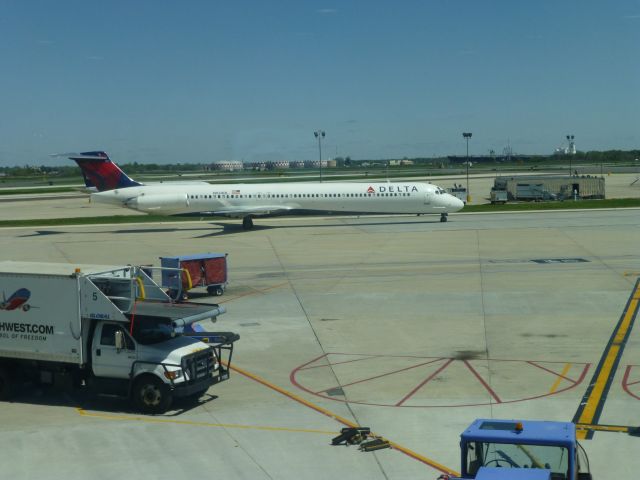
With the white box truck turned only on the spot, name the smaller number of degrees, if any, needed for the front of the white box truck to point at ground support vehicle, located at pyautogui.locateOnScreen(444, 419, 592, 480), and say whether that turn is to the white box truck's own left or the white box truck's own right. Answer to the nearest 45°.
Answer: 0° — it already faces it

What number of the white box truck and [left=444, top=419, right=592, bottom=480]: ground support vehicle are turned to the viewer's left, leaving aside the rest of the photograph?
0

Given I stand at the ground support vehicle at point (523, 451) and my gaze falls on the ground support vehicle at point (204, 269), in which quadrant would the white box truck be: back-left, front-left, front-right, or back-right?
front-left

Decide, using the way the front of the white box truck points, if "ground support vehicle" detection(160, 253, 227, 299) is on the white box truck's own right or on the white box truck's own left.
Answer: on the white box truck's own left

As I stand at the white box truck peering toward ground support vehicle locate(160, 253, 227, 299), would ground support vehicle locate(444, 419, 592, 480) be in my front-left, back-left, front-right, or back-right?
back-right

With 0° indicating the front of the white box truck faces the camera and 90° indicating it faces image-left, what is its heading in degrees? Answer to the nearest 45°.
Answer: approximately 315°

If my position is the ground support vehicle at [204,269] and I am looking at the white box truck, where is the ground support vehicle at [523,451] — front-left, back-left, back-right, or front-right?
front-left
